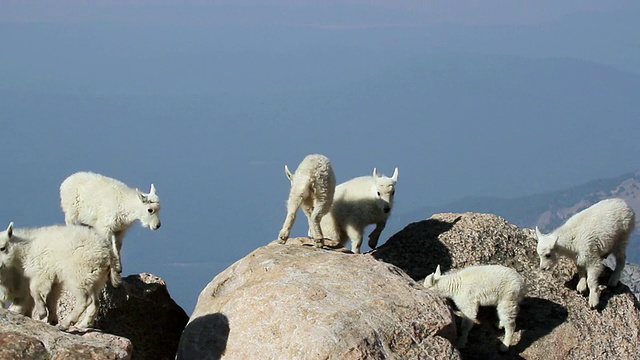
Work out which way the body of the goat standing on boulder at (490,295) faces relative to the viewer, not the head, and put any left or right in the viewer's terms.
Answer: facing to the left of the viewer

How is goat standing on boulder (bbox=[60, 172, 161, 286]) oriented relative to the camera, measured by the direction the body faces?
to the viewer's right

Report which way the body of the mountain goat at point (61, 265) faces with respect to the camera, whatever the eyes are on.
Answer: to the viewer's left

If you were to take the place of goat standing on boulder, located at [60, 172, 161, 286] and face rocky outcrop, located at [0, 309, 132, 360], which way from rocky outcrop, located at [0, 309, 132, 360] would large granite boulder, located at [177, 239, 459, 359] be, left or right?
left

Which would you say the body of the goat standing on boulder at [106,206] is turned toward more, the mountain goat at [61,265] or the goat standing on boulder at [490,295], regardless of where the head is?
the goat standing on boulder

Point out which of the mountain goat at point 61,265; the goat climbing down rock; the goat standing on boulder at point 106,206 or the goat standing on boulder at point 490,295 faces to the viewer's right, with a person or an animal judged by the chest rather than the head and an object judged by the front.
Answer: the goat standing on boulder at point 106,206

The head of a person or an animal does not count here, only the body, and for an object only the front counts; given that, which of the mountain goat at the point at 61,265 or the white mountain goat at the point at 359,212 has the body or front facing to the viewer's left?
the mountain goat

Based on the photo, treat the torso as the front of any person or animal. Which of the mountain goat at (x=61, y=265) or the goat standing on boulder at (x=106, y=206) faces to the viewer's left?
the mountain goat

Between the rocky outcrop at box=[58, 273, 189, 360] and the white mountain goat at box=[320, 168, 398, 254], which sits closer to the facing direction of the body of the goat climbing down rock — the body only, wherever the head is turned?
the rocky outcrop

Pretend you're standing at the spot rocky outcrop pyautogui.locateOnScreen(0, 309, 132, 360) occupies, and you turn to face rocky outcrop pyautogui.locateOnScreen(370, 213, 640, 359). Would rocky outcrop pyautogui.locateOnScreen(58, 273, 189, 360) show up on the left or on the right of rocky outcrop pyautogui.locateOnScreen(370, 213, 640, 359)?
left
